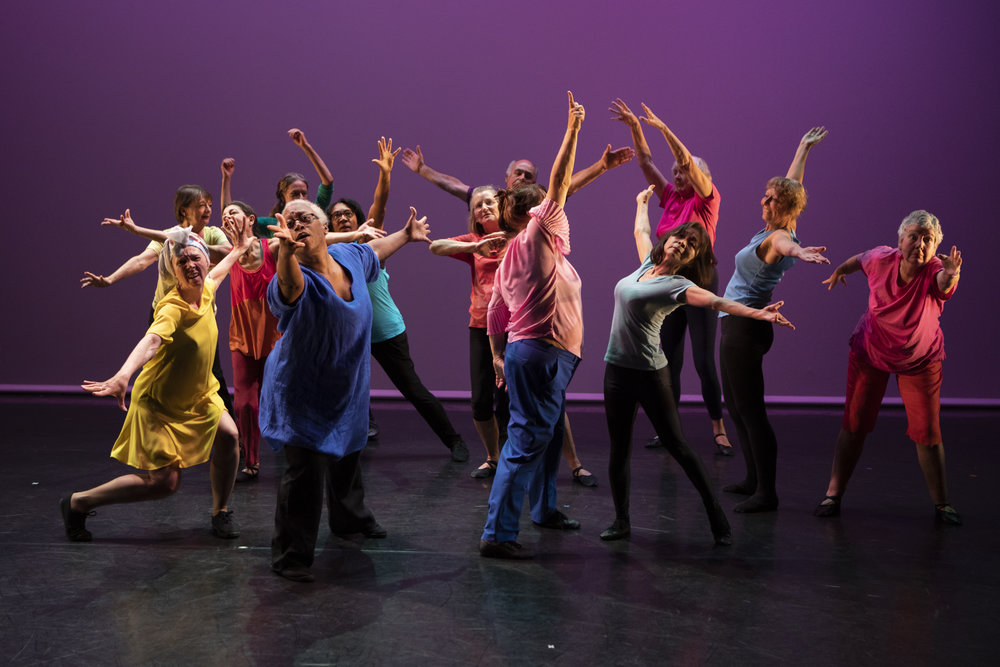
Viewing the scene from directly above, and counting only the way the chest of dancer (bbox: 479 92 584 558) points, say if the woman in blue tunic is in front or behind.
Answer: behind

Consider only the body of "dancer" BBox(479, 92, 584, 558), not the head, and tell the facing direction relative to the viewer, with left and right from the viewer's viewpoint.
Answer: facing away from the viewer and to the right of the viewer

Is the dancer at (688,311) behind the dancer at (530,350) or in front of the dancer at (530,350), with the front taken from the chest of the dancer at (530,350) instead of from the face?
in front

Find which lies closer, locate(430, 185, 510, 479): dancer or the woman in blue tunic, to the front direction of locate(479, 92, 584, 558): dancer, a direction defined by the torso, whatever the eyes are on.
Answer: the dancer
